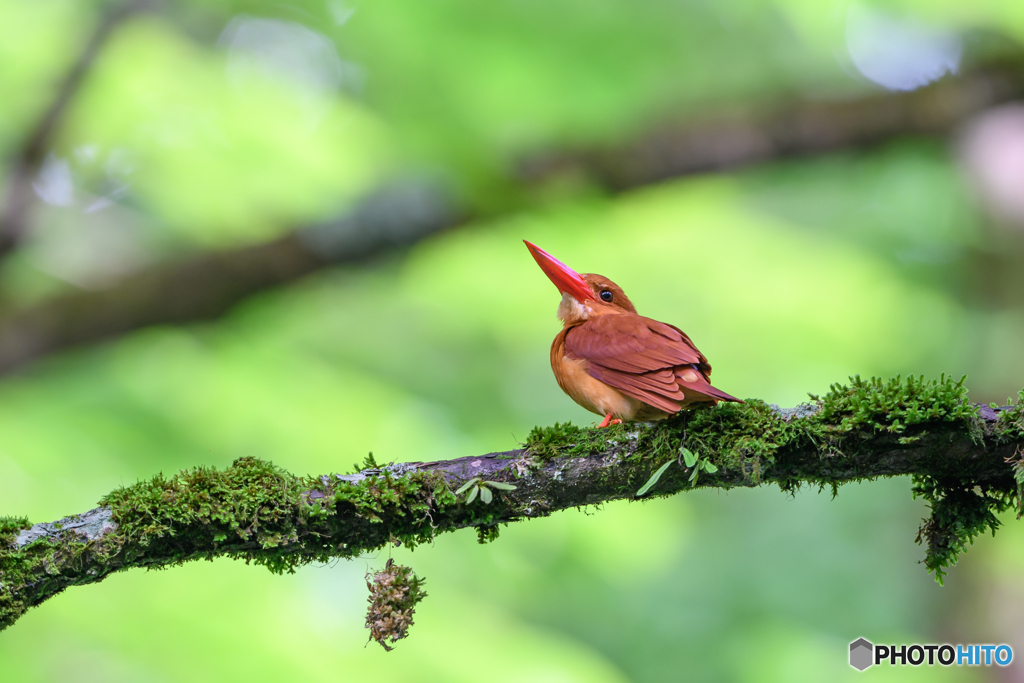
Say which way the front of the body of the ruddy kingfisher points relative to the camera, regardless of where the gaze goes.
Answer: to the viewer's left
